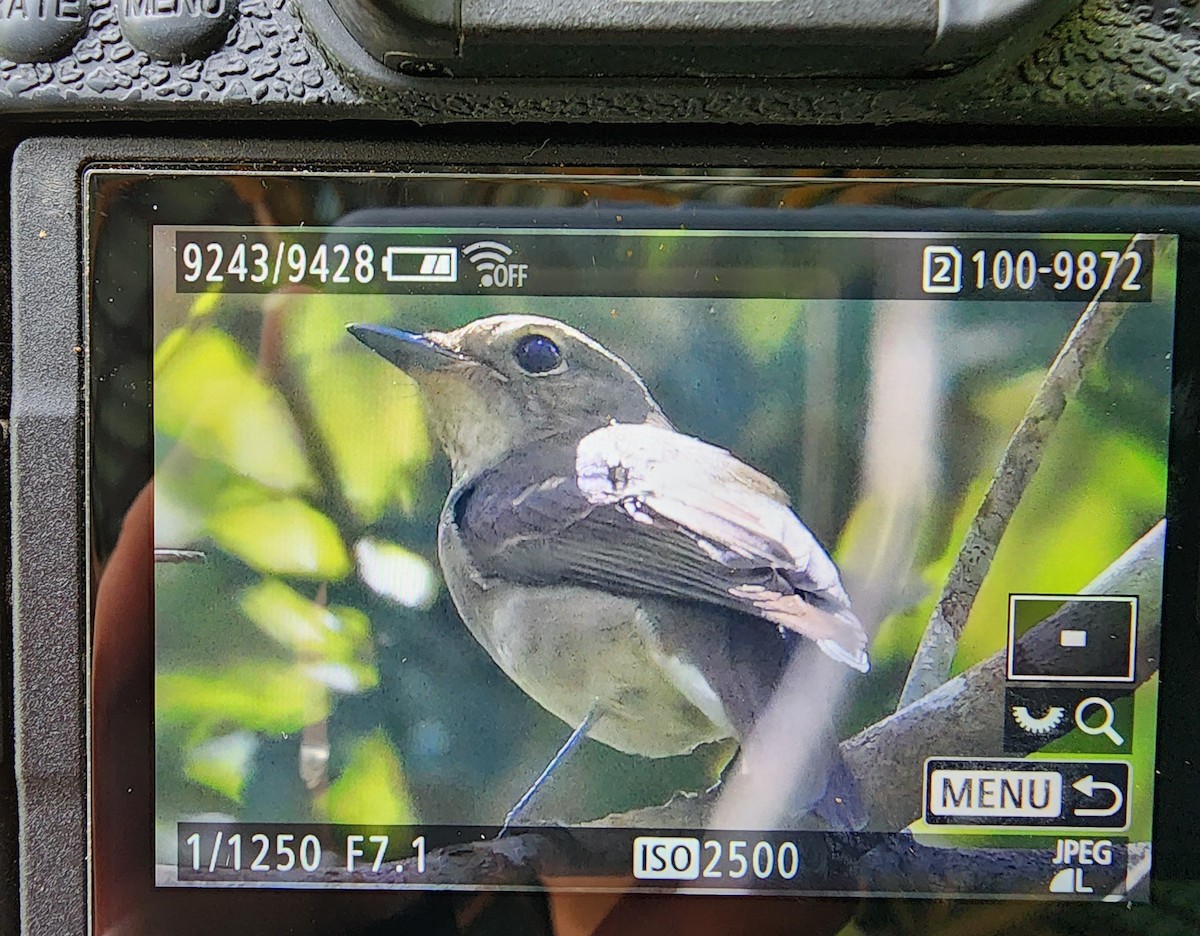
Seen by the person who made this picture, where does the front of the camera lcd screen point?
facing the viewer

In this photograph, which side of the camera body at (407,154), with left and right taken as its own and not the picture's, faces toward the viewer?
back
